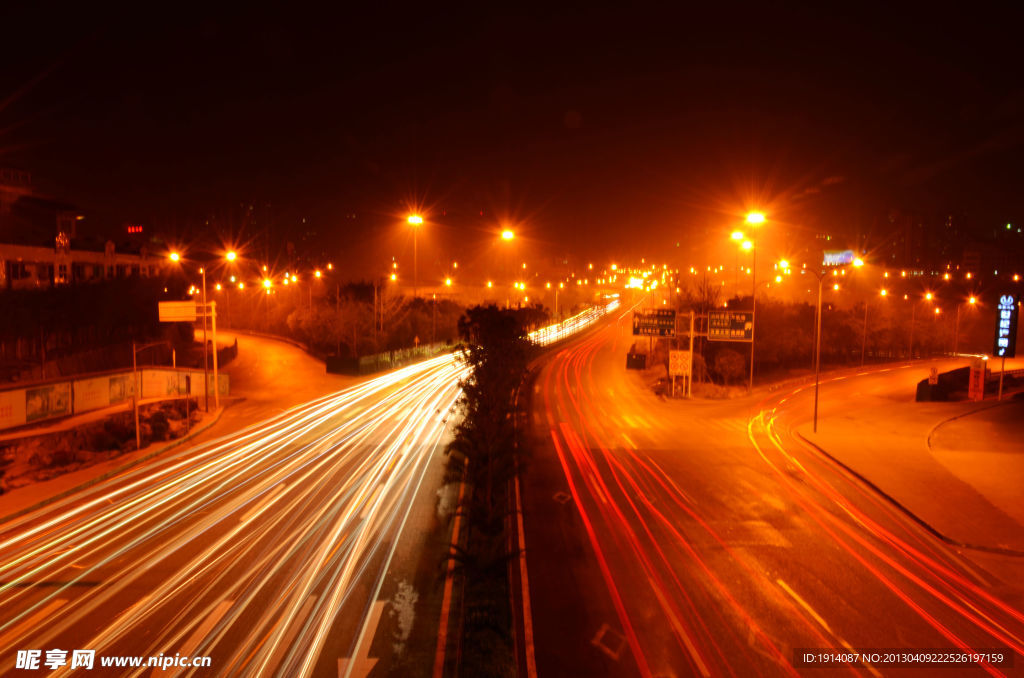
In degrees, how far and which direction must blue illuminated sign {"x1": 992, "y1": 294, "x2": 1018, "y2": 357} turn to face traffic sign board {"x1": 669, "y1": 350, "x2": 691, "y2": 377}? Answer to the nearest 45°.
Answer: approximately 90° to its right

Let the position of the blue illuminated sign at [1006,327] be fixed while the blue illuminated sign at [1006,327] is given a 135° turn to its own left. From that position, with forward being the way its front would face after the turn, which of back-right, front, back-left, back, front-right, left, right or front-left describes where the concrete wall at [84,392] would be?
back

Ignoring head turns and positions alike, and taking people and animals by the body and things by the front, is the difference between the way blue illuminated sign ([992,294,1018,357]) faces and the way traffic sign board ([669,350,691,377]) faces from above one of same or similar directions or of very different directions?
same or similar directions

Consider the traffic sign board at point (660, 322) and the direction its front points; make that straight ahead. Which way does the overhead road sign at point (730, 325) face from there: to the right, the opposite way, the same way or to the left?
the same way

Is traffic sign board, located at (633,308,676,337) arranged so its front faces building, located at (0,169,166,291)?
no

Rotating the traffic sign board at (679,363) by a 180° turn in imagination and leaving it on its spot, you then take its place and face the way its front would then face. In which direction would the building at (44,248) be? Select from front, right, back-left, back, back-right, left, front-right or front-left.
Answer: left

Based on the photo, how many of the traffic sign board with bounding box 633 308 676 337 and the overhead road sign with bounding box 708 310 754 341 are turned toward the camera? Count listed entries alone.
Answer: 2

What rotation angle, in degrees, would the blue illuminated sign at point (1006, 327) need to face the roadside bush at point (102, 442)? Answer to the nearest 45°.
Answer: approximately 45° to its right

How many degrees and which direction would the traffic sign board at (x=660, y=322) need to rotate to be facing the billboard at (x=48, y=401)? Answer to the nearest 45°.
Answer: approximately 45° to its right

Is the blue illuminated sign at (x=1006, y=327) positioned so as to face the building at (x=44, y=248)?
no

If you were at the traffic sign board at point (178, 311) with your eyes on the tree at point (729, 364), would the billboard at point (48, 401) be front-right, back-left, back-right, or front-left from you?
back-right

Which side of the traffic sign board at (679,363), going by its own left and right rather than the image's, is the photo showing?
front

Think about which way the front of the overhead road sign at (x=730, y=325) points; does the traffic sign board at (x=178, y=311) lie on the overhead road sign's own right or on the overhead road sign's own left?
on the overhead road sign's own right

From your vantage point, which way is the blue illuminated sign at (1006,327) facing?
toward the camera
